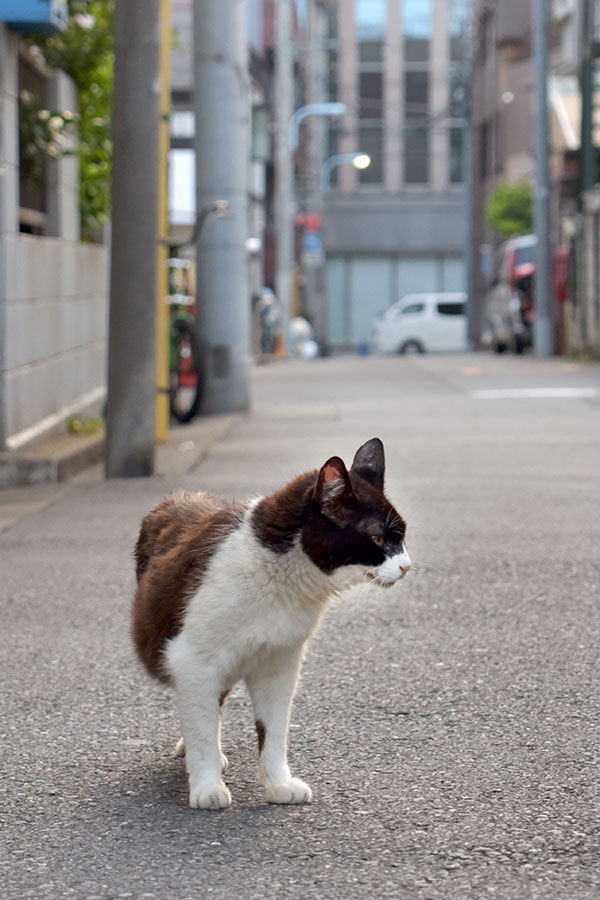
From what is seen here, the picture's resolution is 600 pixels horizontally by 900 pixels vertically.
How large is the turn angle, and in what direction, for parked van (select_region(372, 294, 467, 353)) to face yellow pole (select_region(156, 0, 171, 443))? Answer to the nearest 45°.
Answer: approximately 90° to its left

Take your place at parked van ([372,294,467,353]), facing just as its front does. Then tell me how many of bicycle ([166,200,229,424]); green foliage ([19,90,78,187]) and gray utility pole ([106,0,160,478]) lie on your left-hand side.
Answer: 3

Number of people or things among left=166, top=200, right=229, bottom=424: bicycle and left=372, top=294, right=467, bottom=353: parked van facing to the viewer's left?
1

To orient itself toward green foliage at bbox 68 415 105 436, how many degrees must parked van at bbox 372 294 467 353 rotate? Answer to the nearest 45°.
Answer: approximately 90° to its left

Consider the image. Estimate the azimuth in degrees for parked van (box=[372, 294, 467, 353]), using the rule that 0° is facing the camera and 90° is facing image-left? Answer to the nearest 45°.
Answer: approximately 90°

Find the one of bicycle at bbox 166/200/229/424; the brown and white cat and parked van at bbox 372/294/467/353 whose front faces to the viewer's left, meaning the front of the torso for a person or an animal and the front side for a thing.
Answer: the parked van

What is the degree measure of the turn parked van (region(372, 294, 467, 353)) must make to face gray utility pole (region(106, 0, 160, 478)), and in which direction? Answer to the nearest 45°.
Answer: approximately 90° to its left

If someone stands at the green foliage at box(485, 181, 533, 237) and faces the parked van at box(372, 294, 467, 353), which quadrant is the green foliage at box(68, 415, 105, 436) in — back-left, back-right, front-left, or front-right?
back-left

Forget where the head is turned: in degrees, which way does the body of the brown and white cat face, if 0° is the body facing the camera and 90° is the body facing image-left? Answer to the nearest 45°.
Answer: approximately 315°
